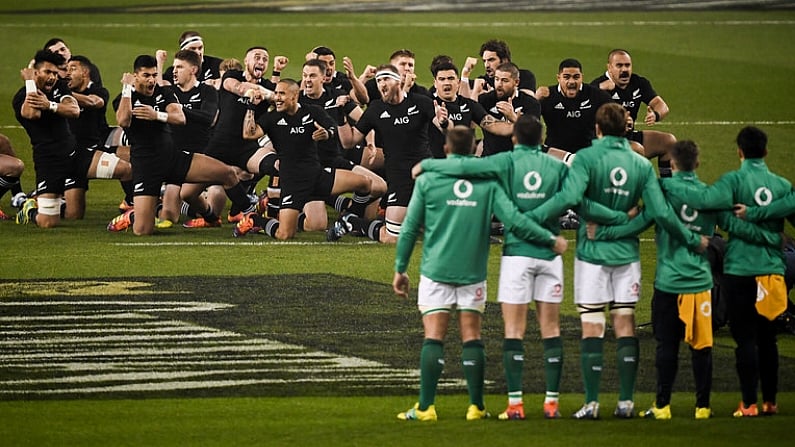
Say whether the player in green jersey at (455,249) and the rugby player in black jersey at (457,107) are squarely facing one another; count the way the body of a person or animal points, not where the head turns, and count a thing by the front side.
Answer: yes

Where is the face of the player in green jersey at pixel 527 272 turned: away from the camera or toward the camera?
away from the camera

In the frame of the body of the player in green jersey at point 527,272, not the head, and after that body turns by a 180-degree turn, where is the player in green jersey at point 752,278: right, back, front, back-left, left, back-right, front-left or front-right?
left

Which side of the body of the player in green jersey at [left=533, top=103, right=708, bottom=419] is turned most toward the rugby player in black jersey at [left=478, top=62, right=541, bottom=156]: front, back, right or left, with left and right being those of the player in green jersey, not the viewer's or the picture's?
front

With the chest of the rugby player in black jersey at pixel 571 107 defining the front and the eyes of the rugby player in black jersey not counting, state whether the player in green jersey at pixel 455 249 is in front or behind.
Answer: in front

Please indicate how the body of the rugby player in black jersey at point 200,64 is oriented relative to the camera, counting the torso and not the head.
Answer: toward the camera

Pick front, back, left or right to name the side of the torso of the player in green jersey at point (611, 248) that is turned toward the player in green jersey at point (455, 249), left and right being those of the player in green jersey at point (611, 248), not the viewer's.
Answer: left

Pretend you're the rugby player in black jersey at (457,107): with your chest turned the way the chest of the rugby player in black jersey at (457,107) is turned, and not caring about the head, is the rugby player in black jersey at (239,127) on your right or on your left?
on your right

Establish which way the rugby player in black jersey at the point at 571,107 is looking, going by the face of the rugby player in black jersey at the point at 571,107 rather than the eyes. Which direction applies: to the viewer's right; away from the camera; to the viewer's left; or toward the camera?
toward the camera

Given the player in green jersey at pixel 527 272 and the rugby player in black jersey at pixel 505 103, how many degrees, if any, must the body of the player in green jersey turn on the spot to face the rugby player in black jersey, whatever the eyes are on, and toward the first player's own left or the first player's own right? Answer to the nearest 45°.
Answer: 0° — they already face them

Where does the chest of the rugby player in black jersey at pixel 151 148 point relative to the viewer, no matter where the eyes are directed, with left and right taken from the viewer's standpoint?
facing the viewer and to the right of the viewer

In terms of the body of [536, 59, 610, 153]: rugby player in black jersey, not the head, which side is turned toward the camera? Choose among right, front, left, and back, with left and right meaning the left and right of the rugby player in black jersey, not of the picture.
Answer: front

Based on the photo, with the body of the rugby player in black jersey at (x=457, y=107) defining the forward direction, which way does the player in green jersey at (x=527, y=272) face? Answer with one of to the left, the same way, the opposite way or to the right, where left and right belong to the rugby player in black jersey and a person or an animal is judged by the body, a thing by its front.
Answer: the opposite way

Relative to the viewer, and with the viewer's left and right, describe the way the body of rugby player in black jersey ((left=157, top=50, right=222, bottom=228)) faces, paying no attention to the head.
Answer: facing the viewer and to the left of the viewer

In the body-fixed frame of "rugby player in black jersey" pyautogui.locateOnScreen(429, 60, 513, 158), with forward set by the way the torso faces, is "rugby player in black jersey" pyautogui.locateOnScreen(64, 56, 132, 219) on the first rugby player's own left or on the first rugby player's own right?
on the first rugby player's own right

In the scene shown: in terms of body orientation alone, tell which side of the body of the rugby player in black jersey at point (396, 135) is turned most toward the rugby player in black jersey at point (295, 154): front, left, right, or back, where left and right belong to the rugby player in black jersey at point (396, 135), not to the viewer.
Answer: right

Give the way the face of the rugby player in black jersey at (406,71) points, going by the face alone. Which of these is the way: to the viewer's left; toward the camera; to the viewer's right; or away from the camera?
toward the camera

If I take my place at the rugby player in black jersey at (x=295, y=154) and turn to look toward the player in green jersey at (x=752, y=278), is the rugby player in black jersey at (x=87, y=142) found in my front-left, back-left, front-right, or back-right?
back-right

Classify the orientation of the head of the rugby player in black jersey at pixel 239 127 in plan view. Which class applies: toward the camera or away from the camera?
toward the camera

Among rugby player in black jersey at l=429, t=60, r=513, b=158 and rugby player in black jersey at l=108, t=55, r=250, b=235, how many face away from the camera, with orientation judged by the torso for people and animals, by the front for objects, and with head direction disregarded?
0

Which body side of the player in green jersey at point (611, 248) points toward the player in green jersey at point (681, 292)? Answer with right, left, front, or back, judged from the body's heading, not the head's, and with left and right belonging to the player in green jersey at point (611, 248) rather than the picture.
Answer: right
